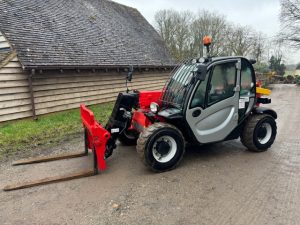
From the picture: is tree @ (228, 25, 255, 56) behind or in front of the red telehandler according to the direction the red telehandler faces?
behind

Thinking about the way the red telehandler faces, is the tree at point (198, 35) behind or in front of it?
behind

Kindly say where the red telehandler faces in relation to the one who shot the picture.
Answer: facing the viewer and to the left of the viewer

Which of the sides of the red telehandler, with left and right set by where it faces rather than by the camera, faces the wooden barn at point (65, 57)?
right

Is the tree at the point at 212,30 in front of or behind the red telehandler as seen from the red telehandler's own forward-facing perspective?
behind

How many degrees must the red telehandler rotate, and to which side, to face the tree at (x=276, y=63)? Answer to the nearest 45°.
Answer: approximately 180°

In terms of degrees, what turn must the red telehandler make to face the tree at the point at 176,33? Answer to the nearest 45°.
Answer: approximately 135° to its right
